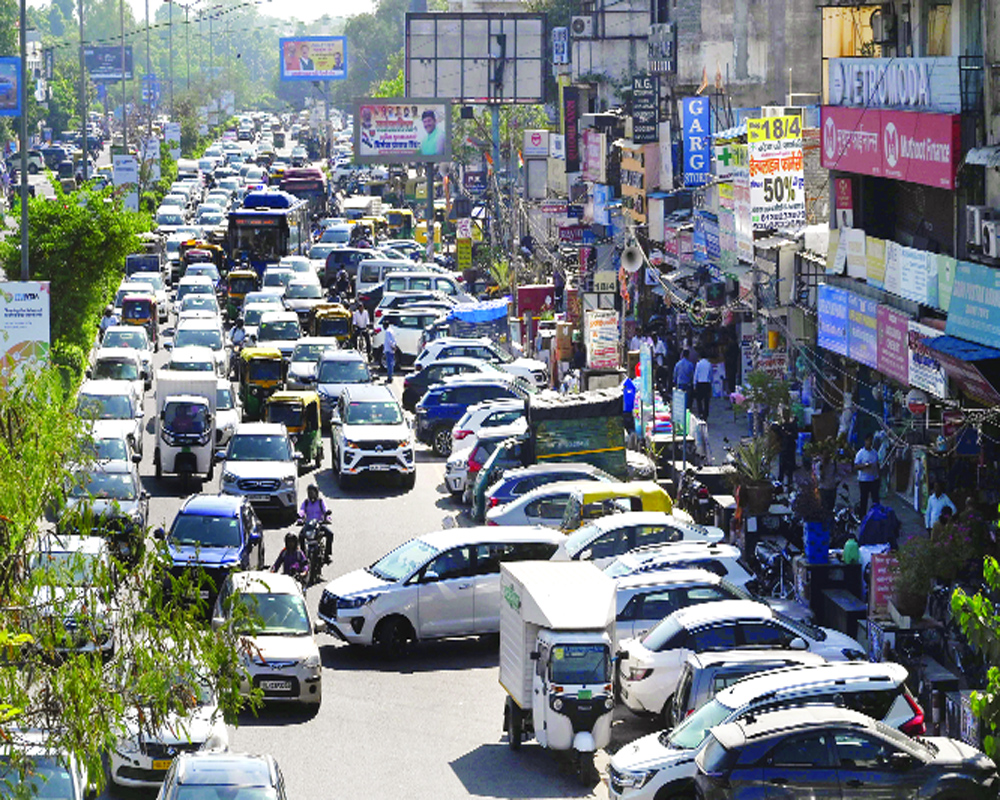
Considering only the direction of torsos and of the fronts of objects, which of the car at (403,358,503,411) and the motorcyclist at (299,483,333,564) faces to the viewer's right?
the car

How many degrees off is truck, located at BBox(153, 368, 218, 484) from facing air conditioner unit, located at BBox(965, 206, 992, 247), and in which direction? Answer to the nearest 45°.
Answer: approximately 45° to its left

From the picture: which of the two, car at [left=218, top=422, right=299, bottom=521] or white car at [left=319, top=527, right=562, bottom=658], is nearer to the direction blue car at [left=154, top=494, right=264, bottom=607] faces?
the white car

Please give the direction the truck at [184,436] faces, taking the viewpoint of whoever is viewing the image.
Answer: facing the viewer

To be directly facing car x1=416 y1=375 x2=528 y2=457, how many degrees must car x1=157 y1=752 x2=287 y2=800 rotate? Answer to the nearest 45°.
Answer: approximately 180°

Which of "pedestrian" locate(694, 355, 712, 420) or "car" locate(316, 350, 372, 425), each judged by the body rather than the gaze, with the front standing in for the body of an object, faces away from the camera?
the pedestrian

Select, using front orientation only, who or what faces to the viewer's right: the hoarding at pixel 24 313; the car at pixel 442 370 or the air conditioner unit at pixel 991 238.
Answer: the car

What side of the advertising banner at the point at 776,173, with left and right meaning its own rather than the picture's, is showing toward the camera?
front

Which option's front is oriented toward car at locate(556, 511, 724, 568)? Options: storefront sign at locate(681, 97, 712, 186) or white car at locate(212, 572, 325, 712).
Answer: the storefront sign

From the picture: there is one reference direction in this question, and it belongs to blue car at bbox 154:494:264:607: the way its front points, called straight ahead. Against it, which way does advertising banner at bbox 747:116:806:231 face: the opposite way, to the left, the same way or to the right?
the same way

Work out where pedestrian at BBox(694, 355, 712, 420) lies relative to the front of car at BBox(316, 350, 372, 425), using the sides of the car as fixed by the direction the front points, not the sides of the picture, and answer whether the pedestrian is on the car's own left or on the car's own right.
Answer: on the car's own left

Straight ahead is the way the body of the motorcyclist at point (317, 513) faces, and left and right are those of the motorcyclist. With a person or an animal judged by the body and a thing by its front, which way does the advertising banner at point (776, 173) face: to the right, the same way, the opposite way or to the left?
the same way

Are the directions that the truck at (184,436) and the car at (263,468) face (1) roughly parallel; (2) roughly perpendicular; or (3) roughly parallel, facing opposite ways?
roughly parallel

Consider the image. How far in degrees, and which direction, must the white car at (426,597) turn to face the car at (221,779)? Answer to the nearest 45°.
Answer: approximately 45° to its left

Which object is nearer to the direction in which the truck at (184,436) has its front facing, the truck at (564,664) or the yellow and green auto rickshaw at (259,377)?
the truck

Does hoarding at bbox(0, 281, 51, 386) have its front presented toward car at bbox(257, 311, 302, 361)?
no
